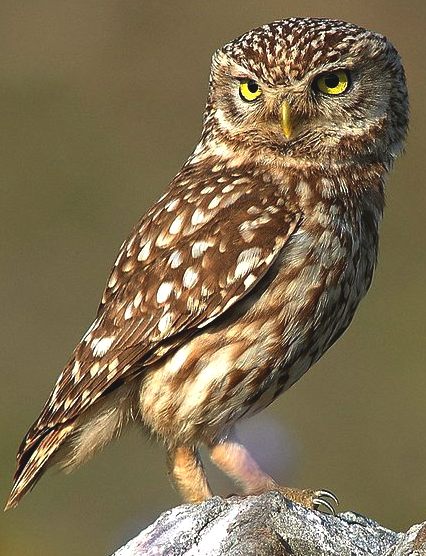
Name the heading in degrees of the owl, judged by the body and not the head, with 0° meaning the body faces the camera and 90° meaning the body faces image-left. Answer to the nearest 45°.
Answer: approximately 270°
